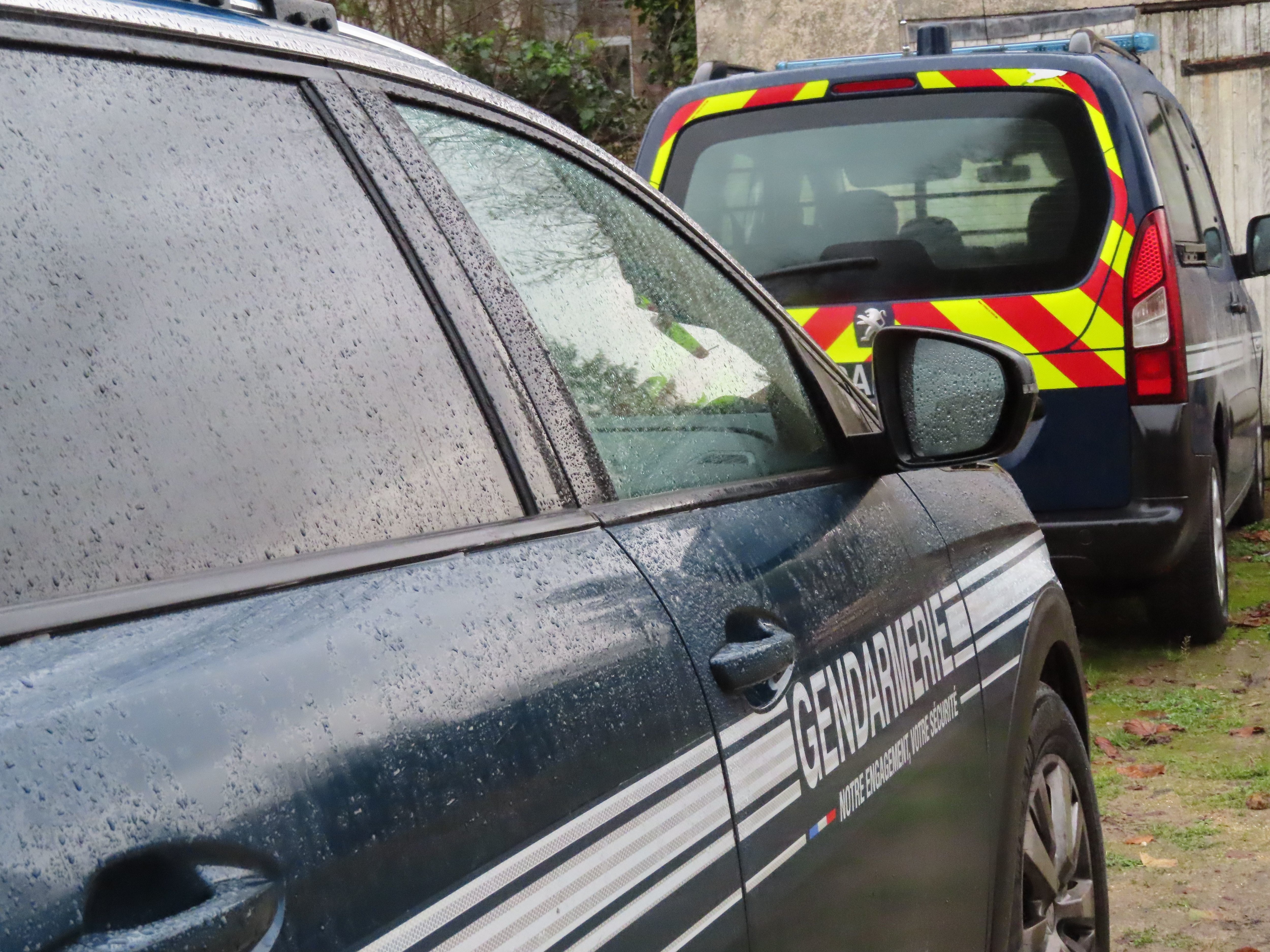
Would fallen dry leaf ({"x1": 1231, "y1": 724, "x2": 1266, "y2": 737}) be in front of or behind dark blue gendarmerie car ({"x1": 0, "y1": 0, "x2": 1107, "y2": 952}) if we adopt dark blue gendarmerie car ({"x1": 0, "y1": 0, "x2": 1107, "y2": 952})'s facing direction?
in front

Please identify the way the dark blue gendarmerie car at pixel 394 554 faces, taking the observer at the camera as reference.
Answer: facing away from the viewer and to the right of the viewer

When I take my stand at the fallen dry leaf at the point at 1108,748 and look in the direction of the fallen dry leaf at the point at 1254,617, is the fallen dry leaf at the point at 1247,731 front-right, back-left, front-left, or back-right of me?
front-right

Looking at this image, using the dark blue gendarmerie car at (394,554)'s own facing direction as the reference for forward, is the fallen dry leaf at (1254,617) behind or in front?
in front

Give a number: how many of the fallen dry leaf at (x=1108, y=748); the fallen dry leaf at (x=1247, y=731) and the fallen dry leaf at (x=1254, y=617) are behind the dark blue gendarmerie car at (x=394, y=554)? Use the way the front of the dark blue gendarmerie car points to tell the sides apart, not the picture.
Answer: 0

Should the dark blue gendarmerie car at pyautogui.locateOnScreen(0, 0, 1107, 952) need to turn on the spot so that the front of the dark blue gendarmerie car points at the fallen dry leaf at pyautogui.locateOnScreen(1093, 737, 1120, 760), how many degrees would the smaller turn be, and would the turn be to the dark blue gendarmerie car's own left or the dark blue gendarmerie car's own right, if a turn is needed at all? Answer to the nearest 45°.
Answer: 0° — it already faces it
